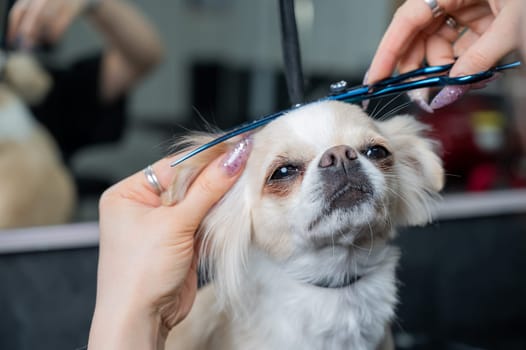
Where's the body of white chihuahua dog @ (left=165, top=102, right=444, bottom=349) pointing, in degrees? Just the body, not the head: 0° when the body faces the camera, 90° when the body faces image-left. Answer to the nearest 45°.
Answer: approximately 315°

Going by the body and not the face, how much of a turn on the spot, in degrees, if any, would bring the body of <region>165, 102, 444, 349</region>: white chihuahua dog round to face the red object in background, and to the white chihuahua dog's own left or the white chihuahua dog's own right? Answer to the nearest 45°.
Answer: approximately 90° to the white chihuahua dog's own left

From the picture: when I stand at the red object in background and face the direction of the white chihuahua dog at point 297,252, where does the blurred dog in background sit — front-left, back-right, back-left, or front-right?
front-right

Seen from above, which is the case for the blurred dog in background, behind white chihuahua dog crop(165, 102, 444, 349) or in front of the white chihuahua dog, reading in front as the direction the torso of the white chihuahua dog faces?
behind

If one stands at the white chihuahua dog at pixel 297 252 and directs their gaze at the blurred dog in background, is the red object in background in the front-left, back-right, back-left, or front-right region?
front-right

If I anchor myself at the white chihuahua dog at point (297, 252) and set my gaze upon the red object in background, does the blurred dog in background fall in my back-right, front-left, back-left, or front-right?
front-left
